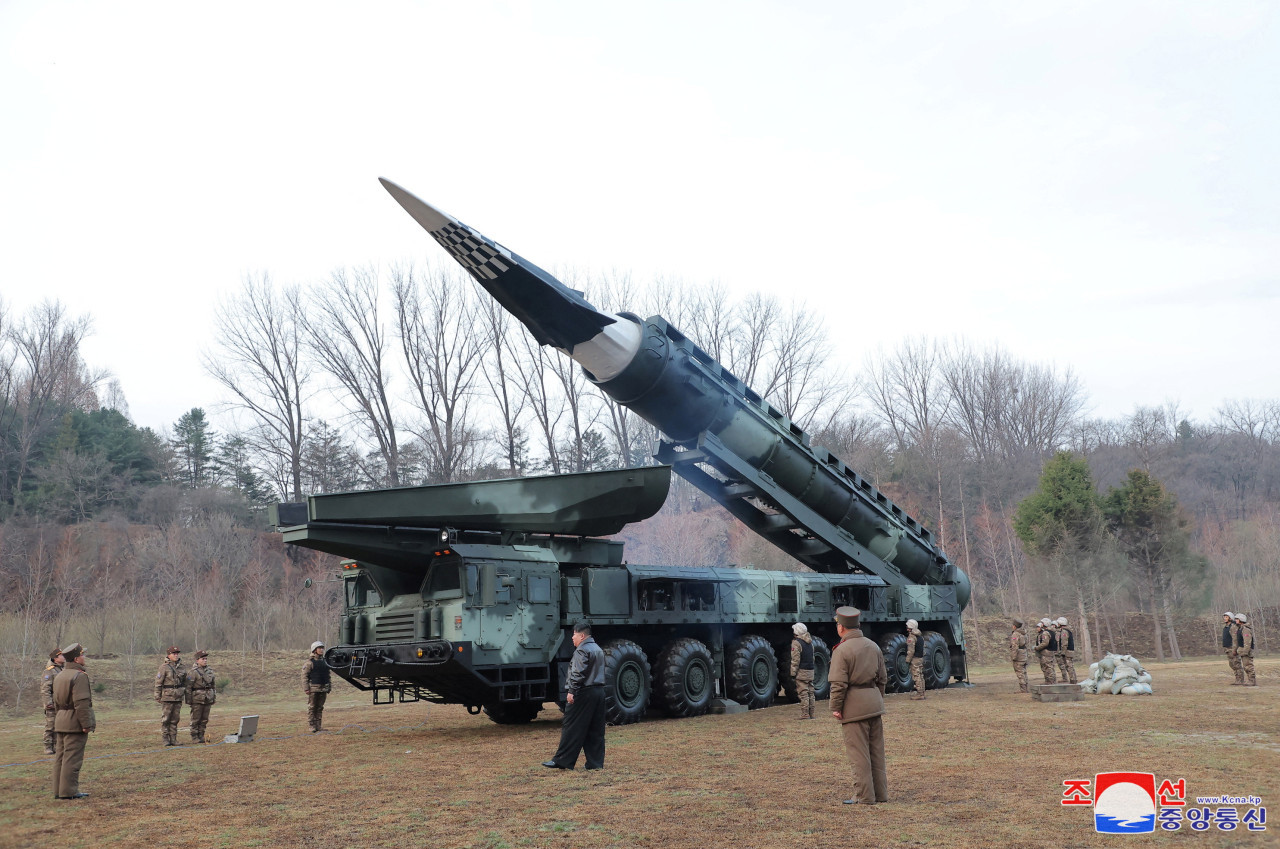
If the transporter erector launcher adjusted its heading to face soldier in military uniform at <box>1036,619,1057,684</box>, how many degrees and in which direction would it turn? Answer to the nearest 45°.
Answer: approximately 180°

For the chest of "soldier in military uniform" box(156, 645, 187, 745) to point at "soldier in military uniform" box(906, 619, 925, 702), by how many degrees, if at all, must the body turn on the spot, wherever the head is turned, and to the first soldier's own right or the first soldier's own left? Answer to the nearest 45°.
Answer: approximately 45° to the first soldier's own left

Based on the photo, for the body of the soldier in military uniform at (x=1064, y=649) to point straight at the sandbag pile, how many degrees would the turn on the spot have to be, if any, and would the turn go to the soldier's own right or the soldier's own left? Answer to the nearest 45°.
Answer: approximately 180°

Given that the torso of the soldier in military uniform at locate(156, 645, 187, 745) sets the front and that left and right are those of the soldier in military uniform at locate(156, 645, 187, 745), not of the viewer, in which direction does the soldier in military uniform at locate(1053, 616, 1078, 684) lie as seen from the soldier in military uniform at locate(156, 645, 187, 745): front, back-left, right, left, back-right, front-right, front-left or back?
front-left

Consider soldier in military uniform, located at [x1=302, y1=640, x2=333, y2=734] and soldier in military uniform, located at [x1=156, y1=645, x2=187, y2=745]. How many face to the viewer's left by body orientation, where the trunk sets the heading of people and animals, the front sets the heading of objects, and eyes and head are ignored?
0

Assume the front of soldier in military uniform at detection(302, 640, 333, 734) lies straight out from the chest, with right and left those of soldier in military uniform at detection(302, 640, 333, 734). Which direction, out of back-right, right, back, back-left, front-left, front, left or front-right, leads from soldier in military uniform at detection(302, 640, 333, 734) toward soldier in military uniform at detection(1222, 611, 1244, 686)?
front-left

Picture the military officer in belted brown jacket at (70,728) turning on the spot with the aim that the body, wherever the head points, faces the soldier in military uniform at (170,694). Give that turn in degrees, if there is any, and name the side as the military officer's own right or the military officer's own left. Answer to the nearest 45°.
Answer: approximately 45° to the military officer's own left

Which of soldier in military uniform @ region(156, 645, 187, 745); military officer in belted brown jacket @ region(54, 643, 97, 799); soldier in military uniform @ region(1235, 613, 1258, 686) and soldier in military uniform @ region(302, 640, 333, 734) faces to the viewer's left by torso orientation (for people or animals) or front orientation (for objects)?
soldier in military uniform @ region(1235, 613, 1258, 686)

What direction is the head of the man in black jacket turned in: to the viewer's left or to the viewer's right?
to the viewer's left

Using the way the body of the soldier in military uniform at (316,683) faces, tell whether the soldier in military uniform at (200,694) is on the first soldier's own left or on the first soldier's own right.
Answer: on the first soldier's own right
